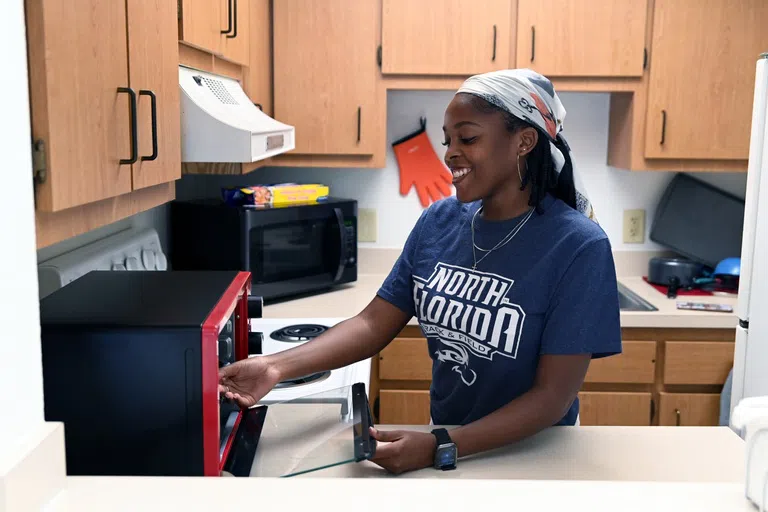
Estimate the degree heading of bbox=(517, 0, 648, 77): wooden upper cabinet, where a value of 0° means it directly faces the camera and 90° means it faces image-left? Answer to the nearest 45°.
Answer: approximately 0°

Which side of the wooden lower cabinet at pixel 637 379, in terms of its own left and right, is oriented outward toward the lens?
front

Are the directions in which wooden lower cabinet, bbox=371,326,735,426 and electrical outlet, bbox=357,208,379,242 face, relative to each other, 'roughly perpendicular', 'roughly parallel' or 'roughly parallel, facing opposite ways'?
roughly parallel

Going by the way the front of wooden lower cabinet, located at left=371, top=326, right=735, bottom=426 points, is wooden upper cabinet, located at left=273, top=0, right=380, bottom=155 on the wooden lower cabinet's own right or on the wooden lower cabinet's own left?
on the wooden lower cabinet's own right

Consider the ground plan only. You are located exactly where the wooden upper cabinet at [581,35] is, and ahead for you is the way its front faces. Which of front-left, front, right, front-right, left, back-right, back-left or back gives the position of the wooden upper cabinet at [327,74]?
right

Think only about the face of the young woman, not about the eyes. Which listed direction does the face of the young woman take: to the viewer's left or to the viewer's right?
to the viewer's left

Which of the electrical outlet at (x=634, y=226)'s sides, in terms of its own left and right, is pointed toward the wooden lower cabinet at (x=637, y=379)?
front

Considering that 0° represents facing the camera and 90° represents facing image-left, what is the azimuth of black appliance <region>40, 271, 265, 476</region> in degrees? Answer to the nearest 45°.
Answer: approximately 270°

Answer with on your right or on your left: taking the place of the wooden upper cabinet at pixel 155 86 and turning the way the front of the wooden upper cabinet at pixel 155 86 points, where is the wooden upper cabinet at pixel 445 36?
on your left

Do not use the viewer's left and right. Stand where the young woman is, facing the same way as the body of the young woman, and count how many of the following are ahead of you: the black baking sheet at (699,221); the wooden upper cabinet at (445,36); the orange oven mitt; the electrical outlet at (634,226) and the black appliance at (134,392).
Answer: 1

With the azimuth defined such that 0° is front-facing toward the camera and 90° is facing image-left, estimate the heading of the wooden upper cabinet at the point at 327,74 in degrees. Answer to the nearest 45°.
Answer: approximately 0°

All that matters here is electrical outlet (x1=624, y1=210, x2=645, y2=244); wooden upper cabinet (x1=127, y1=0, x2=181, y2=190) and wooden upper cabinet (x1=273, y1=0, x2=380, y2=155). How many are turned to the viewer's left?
0

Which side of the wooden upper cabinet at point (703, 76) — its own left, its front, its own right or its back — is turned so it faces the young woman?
front

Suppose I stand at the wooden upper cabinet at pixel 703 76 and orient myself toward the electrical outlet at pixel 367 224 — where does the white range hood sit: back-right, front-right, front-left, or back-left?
front-left
